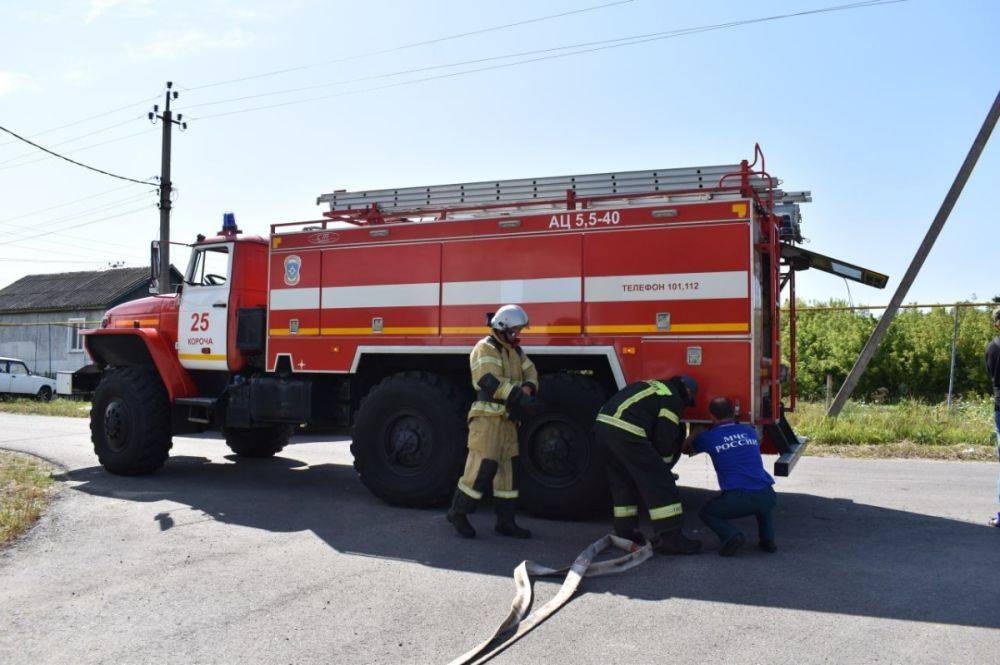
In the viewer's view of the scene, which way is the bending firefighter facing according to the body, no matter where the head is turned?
to the viewer's right

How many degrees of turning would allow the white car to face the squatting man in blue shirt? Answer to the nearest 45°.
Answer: approximately 90° to its right

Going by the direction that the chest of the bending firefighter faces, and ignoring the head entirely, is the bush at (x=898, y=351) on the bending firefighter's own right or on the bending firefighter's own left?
on the bending firefighter's own left

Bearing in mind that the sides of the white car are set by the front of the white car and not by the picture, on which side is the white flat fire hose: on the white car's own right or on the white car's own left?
on the white car's own right

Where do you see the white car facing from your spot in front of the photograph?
facing to the right of the viewer

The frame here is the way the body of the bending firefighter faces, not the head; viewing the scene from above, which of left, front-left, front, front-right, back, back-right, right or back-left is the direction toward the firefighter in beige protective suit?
back

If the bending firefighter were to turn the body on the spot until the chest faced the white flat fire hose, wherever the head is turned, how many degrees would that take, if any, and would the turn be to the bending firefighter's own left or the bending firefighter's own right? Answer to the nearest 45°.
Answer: approximately 135° to the bending firefighter's own right

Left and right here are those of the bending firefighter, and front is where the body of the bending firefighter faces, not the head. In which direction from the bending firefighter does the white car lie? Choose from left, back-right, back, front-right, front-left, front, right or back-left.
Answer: back-left

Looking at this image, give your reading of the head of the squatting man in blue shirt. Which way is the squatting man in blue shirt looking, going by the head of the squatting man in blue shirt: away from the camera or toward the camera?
away from the camera
